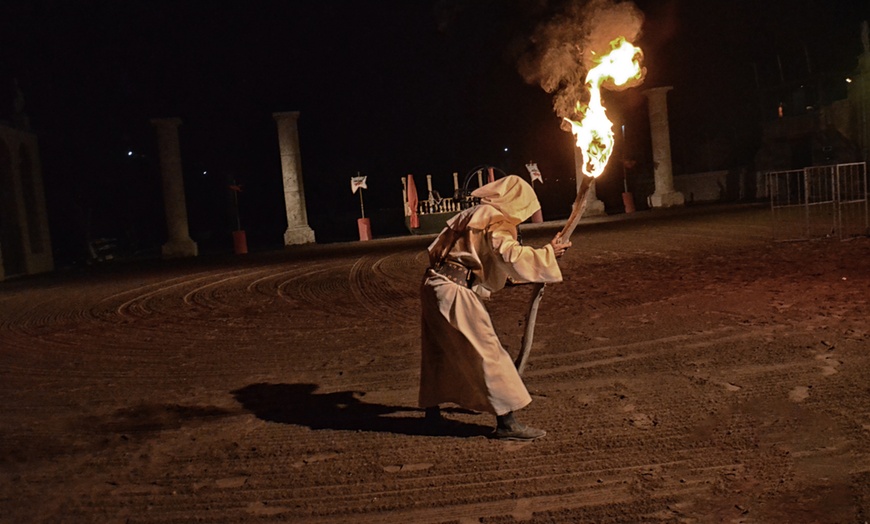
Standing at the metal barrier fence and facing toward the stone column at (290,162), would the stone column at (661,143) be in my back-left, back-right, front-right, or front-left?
front-right

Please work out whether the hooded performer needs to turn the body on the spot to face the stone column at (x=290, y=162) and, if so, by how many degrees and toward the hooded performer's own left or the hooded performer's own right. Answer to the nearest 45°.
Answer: approximately 90° to the hooded performer's own left

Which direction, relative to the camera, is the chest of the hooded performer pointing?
to the viewer's right

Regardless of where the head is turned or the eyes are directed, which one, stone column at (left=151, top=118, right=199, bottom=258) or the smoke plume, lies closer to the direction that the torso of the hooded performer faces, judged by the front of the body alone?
the smoke plume

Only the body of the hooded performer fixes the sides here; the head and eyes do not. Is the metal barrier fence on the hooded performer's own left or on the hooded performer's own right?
on the hooded performer's own left

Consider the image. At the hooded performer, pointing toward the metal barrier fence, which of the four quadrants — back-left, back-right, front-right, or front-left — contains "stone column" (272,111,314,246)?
front-left

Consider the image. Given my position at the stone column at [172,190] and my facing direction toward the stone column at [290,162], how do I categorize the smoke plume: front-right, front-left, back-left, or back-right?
front-right
